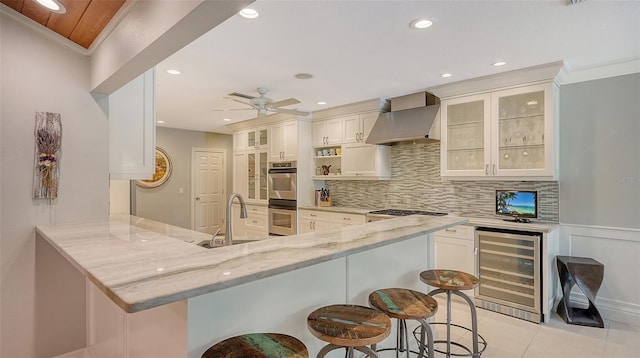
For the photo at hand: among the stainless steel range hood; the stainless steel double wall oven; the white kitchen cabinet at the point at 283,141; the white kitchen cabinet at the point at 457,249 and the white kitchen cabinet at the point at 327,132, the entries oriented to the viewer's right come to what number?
0

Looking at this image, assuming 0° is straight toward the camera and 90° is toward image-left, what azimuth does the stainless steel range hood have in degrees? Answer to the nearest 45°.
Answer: approximately 45°

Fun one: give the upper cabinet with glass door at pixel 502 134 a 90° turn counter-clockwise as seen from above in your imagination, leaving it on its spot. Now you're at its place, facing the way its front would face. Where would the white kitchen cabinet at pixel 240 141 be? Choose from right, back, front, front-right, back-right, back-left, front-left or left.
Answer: back-right

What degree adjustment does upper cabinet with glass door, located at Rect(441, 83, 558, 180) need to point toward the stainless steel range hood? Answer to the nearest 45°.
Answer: approximately 45° to its right

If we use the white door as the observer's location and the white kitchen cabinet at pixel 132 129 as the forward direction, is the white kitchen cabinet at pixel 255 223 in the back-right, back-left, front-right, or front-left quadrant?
front-left

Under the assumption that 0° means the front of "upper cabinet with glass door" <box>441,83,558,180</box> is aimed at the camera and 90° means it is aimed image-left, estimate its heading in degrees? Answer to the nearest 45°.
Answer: approximately 45°

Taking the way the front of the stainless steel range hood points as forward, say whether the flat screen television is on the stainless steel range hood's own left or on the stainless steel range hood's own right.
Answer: on the stainless steel range hood's own left

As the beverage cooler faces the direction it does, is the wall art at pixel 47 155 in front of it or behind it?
in front

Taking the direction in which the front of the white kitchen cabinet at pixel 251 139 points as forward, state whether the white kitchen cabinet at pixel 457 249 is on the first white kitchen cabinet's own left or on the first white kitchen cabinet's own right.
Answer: on the first white kitchen cabinet's own left

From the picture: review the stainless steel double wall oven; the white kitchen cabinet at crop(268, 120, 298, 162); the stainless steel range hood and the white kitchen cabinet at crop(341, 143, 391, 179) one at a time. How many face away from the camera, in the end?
0

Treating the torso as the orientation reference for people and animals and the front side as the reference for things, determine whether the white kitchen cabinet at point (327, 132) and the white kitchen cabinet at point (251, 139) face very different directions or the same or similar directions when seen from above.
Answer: same or similar directions

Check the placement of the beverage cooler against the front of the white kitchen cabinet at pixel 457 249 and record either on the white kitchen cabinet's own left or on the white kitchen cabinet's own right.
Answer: on the white kitchen cabinet's own left

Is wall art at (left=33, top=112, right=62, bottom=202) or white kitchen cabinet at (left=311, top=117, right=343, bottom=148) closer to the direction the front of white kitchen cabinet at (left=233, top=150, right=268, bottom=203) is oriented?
the wall art

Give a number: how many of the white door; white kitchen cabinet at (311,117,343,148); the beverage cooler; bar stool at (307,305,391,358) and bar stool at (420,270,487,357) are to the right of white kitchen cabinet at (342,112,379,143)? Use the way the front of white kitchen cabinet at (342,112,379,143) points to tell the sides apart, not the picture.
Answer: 2

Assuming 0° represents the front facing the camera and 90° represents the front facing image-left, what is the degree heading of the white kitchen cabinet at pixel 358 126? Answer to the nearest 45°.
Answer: approximately 45°

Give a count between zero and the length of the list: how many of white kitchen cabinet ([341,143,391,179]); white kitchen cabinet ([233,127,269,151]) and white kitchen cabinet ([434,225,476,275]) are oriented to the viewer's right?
0

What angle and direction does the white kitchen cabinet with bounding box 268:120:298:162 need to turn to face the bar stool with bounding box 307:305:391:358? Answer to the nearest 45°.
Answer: approximately 45° to its left

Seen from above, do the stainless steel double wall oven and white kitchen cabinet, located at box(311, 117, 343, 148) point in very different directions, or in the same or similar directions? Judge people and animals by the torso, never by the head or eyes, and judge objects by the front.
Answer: same or similar directions

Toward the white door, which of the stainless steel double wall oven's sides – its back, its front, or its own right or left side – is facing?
right
